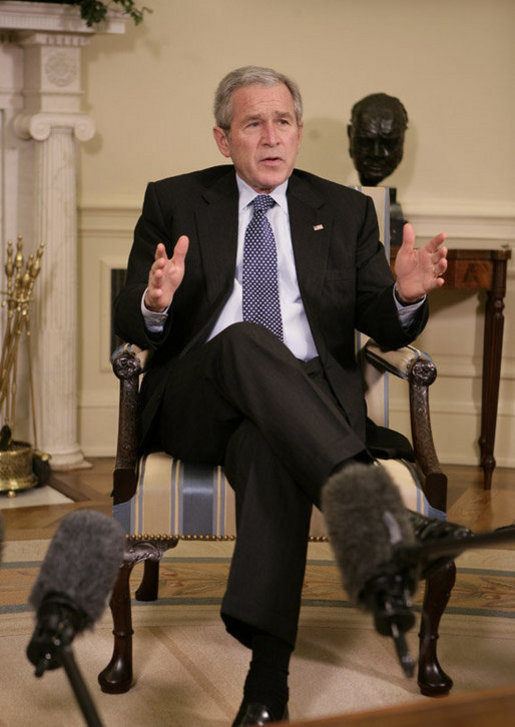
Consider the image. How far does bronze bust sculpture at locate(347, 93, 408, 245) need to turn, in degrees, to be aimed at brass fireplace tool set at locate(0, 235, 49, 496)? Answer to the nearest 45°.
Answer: approximately 90° to its right

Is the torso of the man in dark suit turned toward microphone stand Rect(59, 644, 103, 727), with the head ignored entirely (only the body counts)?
yes

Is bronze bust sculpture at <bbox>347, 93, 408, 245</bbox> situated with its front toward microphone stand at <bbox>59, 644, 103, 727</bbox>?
yes

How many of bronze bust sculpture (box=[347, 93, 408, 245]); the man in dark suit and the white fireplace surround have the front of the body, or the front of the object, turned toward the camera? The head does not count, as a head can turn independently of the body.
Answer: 3

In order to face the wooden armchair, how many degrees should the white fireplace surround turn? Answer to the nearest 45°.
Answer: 0° — it already faces it

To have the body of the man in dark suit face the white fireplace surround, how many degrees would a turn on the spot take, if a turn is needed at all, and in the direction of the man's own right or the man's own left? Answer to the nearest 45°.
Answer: approximately 135° to the man's own right

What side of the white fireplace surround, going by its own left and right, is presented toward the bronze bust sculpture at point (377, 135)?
left

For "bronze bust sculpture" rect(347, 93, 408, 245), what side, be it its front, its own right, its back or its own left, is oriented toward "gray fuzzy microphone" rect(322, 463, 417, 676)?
front

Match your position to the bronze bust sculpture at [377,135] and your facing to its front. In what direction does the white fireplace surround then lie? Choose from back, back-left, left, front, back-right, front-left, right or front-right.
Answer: right
